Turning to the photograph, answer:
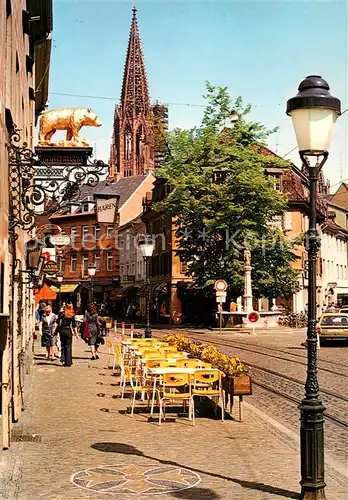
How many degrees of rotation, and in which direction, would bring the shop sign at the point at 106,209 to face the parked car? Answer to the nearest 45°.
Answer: approximately 135° to its left

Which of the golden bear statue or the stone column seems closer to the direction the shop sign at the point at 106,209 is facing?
the golden bear statue

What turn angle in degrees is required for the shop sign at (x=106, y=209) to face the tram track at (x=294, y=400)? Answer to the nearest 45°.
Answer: approximately 45° to its left

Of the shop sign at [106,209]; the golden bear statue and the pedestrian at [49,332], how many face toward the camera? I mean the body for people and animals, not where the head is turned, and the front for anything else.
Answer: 2

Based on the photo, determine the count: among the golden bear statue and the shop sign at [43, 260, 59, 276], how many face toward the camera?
1

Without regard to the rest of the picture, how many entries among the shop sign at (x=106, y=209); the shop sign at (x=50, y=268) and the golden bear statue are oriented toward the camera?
2

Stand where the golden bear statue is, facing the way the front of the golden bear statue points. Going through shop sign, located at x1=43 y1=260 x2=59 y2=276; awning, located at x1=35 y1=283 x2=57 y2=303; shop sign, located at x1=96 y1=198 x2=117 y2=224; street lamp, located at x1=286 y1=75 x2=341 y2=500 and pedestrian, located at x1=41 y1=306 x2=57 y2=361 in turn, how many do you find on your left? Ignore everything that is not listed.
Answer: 4

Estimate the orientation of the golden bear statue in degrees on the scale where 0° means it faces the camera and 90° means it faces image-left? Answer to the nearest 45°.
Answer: approximately 270°

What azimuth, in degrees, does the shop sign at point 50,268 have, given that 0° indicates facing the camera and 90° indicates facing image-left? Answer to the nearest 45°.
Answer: approximately 0°
